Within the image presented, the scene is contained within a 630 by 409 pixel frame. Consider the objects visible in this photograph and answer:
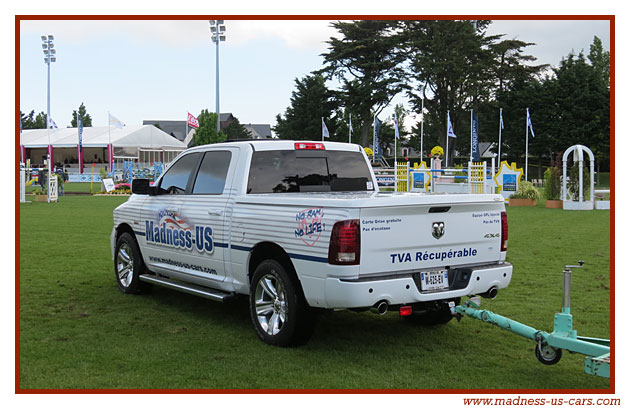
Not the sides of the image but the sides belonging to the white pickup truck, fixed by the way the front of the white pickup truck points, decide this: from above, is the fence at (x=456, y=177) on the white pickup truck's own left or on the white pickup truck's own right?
on the white pickup truck's own right

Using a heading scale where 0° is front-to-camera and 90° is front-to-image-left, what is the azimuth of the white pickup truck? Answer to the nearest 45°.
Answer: approximately 135°

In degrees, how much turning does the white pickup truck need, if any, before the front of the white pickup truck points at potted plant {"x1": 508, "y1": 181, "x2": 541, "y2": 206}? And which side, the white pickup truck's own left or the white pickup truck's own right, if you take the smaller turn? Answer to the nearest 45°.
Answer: approximately 45° to the white pickup truck's own right

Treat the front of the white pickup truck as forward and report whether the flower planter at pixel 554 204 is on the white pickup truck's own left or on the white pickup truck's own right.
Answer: on the white pickup truck's own right

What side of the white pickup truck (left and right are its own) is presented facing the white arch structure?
right
